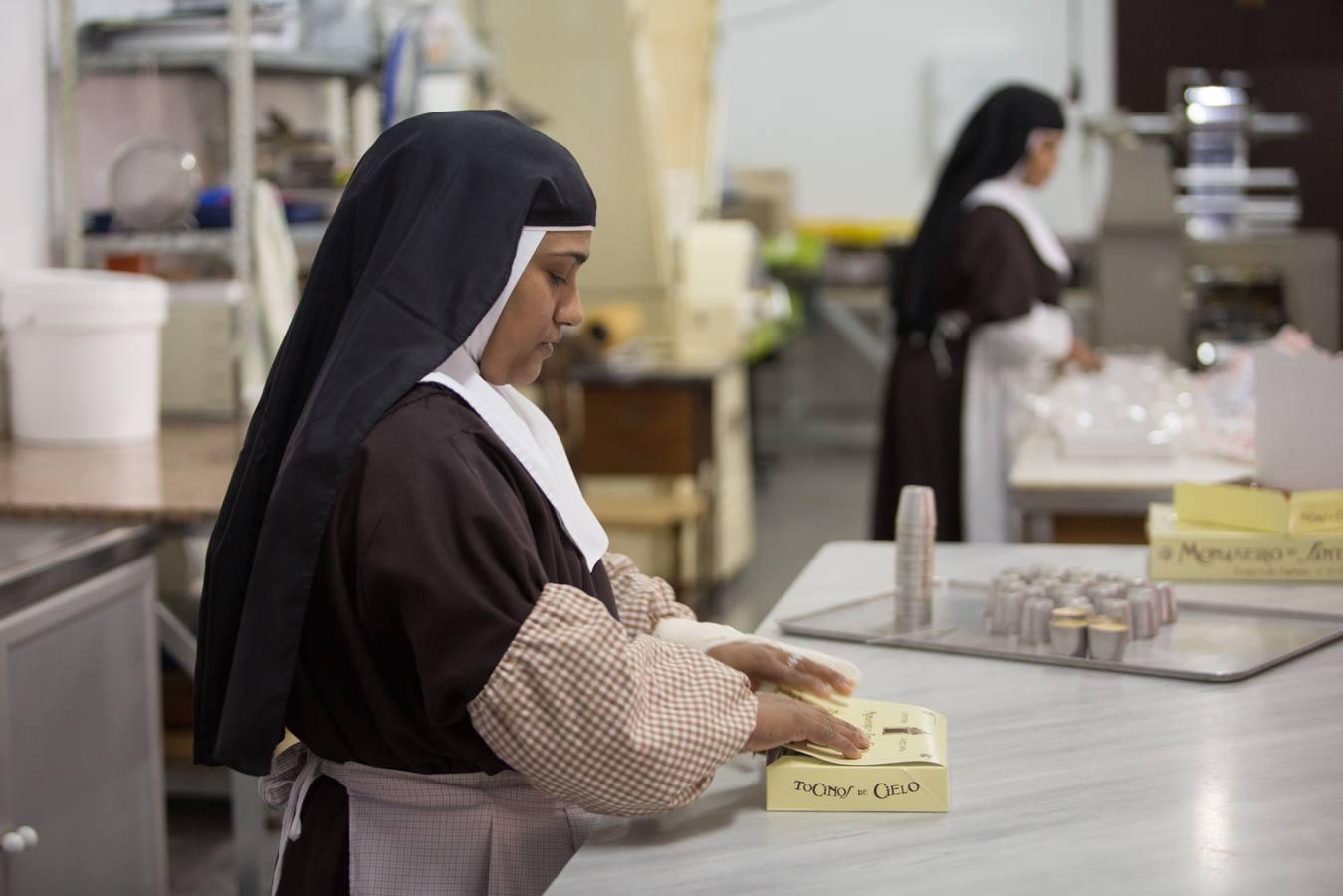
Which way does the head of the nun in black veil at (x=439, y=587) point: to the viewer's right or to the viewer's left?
to the viewer's right

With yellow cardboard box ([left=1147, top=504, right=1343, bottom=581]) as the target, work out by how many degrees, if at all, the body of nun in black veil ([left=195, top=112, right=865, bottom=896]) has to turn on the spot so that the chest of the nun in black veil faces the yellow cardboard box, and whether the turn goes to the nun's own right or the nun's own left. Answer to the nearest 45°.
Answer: approximately 45° to the nun's own left

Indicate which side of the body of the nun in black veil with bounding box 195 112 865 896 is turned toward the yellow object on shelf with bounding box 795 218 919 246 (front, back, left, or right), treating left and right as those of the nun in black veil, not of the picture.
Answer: left

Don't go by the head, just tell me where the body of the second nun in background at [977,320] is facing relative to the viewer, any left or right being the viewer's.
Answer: facing to the right of the viewer

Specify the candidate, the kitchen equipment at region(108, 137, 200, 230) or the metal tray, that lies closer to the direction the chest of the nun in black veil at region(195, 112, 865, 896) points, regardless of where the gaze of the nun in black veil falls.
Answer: the metal tray

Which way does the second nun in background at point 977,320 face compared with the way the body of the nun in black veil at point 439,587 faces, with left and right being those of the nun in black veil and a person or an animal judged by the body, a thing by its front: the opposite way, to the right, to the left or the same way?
the same way

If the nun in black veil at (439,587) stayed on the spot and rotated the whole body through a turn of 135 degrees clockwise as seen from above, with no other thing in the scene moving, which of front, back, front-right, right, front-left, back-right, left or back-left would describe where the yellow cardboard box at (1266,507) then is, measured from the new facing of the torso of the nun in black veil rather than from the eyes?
back

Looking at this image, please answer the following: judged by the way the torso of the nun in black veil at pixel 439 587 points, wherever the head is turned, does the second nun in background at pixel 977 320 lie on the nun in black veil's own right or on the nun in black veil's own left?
on the nun in black veil's own left

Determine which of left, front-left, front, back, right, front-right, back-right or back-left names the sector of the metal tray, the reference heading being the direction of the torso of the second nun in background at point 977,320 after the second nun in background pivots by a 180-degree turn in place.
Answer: left

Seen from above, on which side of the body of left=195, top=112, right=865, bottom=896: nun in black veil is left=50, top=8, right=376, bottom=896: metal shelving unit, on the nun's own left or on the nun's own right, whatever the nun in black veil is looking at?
on the nun's own left

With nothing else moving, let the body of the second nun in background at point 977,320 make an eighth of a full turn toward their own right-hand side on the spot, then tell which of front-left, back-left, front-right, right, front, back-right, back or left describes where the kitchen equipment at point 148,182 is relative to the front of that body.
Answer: right

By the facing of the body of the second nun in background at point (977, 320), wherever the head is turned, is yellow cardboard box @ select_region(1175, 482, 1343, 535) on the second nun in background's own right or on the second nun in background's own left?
on the second nun in background's own right

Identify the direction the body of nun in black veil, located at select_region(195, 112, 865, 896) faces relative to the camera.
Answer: to the viewer's right

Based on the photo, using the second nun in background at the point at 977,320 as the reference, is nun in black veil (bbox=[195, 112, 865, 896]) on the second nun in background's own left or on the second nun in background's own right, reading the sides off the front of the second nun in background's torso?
on the second nun in background's own right

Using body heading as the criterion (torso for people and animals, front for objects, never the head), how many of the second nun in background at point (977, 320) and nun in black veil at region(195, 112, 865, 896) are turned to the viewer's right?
2
